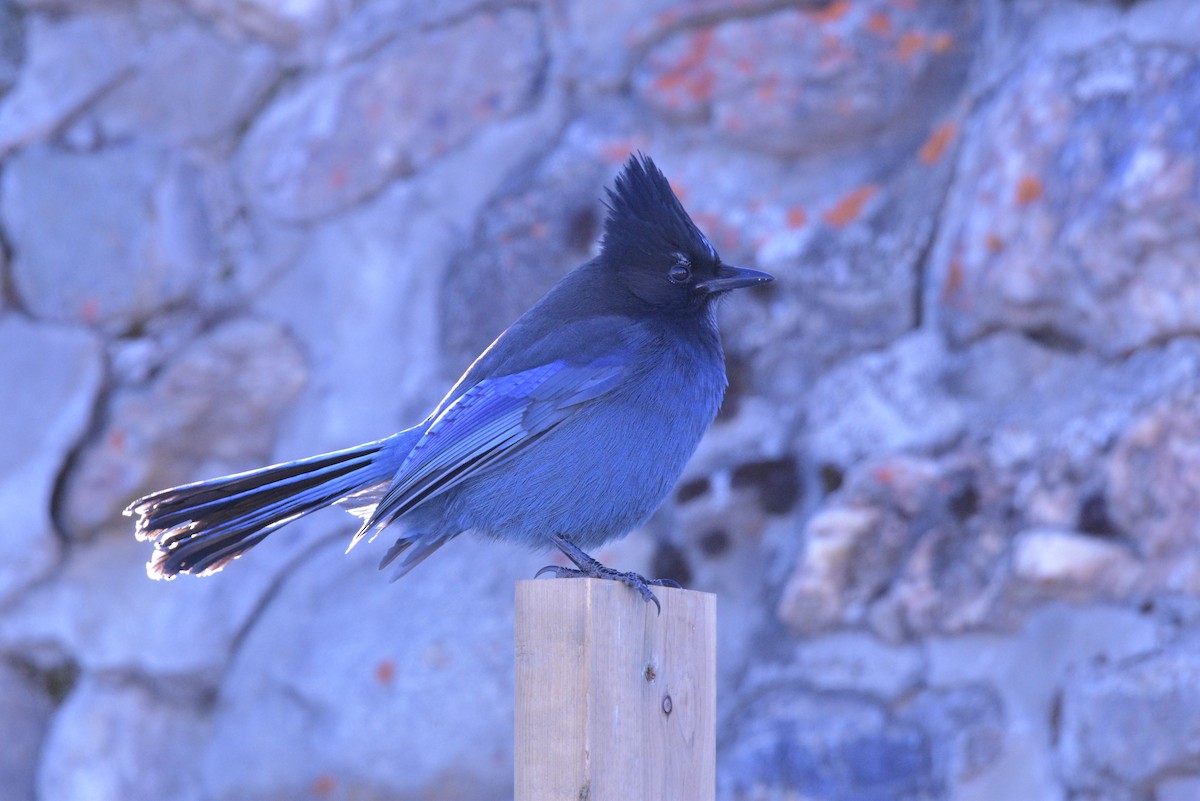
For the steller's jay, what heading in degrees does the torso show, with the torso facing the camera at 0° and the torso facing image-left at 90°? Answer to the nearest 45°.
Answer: approximately 270°

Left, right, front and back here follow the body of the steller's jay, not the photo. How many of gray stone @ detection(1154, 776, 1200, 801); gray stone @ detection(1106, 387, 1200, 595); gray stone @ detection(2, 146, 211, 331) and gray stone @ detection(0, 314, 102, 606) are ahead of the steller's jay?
2

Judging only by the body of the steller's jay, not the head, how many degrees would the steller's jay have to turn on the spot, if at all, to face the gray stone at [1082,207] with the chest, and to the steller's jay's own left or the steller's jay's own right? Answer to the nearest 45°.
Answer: approximately 90° to the steller's jay's own left

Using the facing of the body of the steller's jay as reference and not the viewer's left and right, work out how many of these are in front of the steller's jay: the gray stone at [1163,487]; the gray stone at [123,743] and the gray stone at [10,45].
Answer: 1

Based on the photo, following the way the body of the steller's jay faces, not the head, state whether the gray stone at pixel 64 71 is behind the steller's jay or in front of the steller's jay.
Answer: behind

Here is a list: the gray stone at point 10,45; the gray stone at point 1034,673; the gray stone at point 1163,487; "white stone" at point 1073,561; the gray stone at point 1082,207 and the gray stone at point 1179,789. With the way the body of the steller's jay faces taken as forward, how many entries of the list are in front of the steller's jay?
5

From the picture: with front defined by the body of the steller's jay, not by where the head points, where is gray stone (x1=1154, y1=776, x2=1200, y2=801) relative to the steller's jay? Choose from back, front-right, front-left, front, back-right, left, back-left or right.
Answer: front

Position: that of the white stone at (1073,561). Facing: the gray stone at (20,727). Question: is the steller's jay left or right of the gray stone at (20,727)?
left
